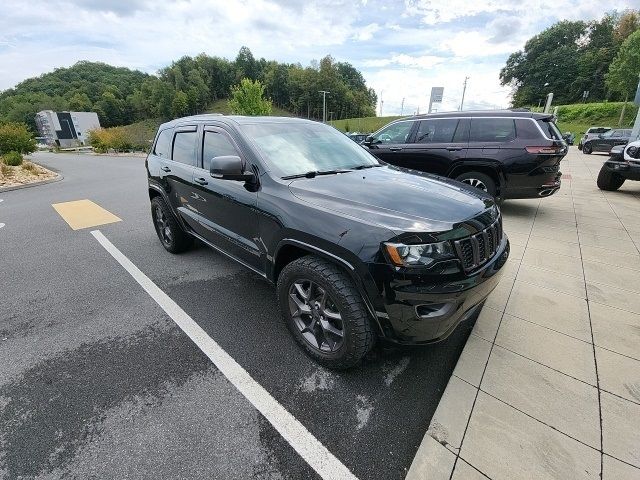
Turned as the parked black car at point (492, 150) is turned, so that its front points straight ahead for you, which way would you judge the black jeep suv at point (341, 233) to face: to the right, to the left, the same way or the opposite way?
the opposite way

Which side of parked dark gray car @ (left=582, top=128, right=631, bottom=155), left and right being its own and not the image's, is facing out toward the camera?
left

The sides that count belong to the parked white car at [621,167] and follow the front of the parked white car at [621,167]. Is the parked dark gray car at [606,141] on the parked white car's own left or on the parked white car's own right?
on the parked white car's own right

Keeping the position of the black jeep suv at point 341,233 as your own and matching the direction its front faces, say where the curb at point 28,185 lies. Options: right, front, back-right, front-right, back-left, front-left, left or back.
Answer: back

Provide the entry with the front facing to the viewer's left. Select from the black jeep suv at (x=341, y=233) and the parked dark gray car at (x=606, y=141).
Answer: the parked dark gray car

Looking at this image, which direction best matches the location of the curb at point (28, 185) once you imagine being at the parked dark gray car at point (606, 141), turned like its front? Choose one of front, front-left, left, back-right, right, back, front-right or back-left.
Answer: front-left

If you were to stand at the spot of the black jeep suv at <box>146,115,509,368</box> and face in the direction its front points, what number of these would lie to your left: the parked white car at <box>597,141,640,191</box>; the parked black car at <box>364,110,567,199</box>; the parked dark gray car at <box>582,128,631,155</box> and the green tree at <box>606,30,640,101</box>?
4

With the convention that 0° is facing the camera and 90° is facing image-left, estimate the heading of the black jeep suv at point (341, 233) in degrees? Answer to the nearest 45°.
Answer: approximately 315°

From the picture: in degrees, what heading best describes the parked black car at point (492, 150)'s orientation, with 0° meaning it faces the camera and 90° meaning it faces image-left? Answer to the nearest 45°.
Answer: approximately 135°

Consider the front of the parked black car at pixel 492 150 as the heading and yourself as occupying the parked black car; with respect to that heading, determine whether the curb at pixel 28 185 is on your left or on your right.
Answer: on your left

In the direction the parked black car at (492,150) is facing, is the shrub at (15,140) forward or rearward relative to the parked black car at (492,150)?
forward

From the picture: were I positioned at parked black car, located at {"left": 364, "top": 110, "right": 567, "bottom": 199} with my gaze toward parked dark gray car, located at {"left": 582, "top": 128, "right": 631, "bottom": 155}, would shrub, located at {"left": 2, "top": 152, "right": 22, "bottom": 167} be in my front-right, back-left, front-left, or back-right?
back-left

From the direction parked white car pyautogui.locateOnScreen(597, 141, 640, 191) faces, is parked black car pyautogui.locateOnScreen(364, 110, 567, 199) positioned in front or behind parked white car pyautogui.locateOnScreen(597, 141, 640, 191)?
in front
